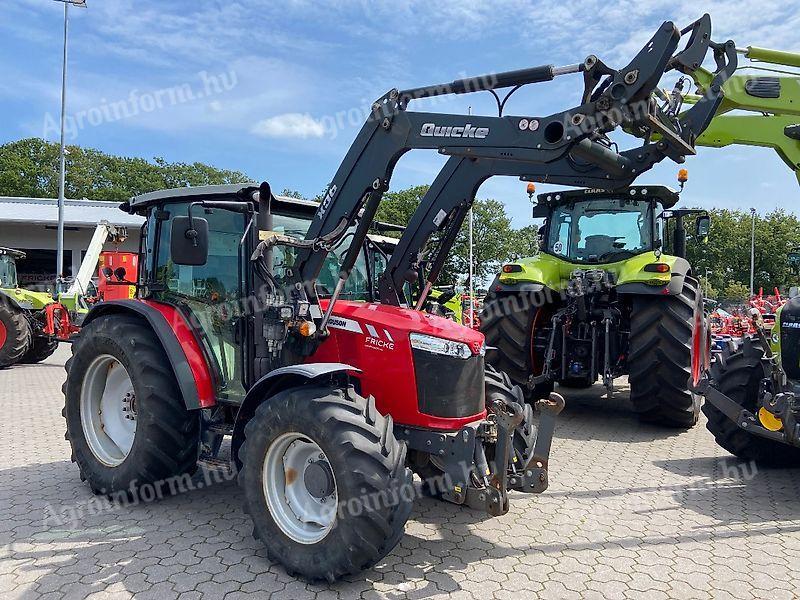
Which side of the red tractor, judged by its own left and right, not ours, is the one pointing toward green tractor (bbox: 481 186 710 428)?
left

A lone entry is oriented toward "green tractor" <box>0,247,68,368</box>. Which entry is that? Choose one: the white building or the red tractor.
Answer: the white building

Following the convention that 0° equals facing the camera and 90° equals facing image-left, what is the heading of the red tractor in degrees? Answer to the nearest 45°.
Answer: approximately 315°

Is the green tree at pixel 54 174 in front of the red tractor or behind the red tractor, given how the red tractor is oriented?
behind

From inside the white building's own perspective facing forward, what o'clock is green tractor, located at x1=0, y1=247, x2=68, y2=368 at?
The green tractor is roughly at 12 o'clock from the white building.

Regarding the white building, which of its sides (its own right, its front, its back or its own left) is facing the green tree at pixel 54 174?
back

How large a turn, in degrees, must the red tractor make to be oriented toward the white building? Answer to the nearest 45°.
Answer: approximately 180°

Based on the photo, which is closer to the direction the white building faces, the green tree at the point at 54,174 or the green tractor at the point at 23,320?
the green tractor
